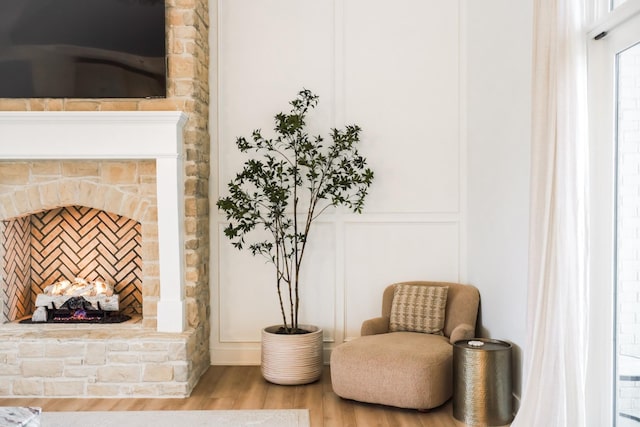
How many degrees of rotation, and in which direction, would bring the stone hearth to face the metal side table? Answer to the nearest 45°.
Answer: approximately 45° to its left

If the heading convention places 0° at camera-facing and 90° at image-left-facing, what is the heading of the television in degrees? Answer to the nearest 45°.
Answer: approximately 0°

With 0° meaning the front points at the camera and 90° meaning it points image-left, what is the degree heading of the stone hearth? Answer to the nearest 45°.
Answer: approximately 0°

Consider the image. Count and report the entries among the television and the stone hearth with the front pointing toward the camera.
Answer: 2

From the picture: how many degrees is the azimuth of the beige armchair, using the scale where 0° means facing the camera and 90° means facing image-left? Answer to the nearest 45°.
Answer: approximately 45°

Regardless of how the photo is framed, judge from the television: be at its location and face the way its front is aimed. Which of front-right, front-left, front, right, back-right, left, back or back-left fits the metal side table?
front-left

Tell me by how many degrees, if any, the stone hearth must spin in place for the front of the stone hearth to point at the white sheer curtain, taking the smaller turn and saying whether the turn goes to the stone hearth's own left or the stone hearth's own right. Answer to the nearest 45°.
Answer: approximately 45° to the stone hearth's own left

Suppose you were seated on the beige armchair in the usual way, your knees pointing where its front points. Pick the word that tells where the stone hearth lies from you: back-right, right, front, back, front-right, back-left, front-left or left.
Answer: front-right
